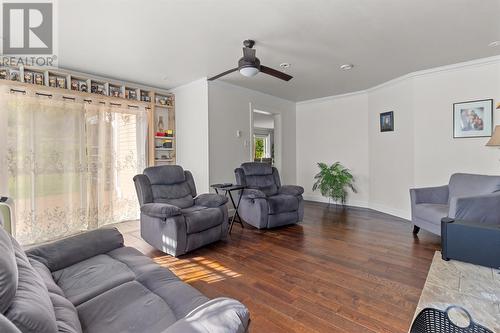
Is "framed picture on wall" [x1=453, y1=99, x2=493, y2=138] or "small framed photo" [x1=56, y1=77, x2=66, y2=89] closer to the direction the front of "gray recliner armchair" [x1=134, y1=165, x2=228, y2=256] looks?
the framed picture on wall

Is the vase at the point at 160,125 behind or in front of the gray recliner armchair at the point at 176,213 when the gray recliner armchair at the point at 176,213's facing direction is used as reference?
behind

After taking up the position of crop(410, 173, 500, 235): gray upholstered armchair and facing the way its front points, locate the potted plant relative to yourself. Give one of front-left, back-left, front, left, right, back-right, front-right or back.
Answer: right

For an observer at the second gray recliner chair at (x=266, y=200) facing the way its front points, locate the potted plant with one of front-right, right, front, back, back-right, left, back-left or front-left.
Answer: left

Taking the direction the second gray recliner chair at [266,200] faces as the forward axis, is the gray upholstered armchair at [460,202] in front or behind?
in front

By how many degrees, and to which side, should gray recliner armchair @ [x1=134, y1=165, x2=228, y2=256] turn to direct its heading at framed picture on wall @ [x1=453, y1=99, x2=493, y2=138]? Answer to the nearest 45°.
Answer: approximately 45° to its left

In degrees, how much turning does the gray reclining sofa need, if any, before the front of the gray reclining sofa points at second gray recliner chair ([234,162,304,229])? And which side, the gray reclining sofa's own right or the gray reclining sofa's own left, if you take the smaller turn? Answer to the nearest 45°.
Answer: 0° — it already faces it

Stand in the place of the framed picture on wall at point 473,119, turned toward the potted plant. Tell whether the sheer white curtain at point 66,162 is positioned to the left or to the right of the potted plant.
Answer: left

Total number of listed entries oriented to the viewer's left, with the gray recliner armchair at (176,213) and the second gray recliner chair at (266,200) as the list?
0

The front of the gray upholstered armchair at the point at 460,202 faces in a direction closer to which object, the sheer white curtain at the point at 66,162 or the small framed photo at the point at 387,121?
the sheer white curtain

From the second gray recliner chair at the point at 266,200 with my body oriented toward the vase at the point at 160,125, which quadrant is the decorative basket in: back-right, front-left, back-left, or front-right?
back-left

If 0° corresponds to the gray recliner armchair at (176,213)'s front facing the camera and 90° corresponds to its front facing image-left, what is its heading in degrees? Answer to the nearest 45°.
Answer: approximately 315°

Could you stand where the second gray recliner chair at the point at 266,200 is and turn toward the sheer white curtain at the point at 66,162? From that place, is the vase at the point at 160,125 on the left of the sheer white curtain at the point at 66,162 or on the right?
right
